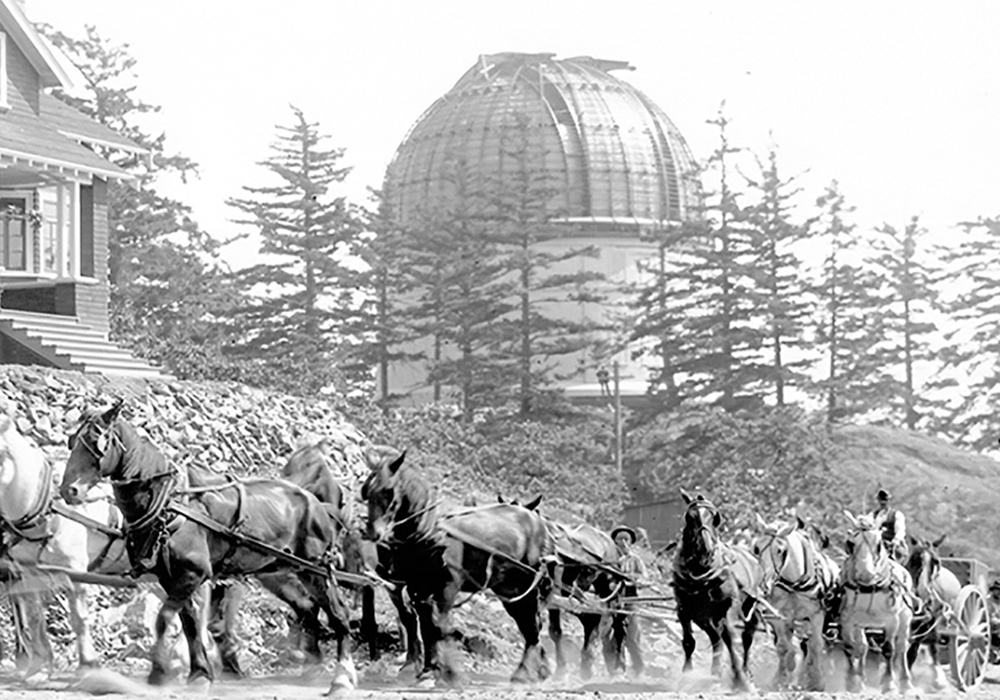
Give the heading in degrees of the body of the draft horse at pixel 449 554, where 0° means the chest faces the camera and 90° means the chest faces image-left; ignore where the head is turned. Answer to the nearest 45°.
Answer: approximately 45°

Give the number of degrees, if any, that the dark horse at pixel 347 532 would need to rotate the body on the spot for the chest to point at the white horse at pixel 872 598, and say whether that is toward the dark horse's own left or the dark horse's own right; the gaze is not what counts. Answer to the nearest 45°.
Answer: approximately 180°

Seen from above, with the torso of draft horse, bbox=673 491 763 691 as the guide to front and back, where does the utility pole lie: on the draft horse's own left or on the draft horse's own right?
on the draft horse's own right

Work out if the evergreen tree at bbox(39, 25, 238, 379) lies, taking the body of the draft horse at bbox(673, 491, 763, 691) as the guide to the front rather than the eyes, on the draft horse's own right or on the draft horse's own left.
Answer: on the draft horse's own right

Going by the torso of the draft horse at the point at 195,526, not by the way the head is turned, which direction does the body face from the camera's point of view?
to the viewer's left

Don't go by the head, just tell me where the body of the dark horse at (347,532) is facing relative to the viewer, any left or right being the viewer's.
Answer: facing to the left of the viewer

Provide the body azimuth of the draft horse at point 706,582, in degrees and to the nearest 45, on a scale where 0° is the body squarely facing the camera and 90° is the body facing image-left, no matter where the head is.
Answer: approximately 45°

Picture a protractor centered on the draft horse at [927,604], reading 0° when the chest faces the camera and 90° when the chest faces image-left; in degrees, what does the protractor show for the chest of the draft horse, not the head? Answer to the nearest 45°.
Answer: approximately 45°

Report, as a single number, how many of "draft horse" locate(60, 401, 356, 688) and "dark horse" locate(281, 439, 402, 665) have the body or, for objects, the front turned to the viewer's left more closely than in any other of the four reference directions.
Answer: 2
